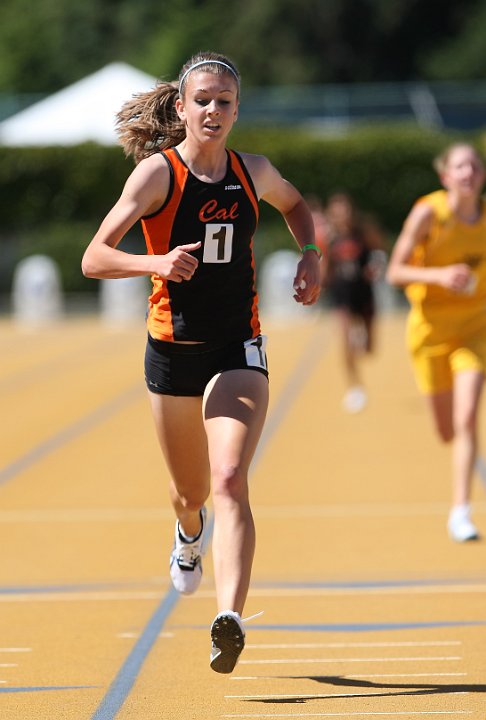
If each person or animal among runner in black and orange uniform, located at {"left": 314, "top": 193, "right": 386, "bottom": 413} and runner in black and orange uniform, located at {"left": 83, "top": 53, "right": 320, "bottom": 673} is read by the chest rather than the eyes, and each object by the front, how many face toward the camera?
2

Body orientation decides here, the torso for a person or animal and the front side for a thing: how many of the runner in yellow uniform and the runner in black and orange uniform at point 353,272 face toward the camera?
2

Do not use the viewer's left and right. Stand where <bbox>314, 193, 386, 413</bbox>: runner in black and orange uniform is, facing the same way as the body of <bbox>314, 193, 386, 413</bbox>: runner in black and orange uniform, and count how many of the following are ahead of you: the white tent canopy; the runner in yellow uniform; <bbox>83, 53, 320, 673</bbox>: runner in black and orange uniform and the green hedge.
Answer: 2

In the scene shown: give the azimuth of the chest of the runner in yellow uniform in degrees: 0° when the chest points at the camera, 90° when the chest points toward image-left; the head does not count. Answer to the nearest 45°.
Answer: approximately 0°

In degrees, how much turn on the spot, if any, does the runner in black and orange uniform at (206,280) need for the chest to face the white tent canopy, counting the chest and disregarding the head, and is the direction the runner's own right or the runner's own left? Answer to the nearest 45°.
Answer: approximately 180°

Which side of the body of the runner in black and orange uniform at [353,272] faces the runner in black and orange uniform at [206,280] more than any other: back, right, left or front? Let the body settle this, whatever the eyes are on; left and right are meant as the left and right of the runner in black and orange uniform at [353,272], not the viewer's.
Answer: front

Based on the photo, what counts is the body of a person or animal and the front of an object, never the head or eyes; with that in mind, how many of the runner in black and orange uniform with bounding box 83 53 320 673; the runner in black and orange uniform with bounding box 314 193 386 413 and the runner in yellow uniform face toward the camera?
3

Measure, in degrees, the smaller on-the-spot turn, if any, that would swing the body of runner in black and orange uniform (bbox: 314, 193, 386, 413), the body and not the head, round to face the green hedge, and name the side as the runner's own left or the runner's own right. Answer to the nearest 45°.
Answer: approximately 180°

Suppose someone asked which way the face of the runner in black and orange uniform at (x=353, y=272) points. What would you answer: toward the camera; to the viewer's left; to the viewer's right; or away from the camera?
toward the camera

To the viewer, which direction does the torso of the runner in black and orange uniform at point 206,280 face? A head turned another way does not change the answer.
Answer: toward the camera

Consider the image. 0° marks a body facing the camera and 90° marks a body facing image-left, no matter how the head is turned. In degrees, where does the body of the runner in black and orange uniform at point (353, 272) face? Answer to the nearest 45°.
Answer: approximately 0°

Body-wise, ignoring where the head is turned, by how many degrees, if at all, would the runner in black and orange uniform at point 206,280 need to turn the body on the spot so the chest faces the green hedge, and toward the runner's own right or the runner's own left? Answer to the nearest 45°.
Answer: approximately 180°
